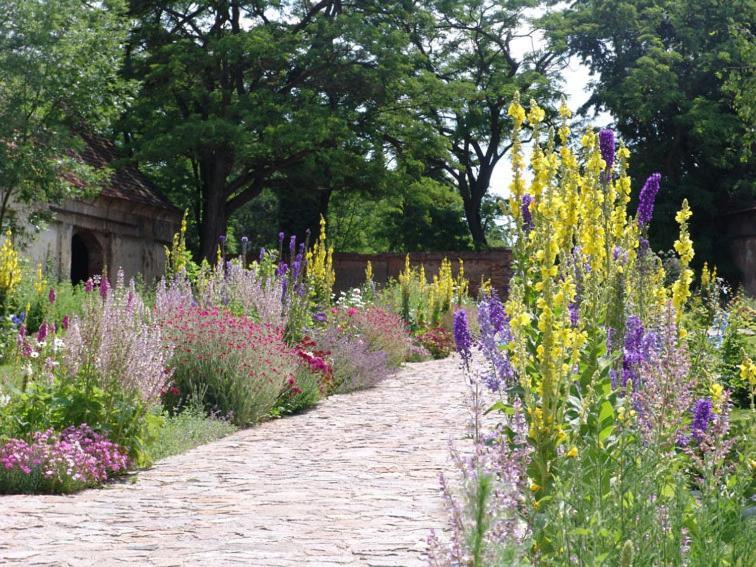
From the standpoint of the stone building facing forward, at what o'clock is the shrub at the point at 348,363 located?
The shrub is roughly at 1 o'clock from the stone building.

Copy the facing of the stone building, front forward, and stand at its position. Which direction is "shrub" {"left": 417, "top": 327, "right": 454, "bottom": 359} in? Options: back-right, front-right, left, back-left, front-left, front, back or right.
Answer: front

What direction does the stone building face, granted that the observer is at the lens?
facing the viewer and to the right of the viewer

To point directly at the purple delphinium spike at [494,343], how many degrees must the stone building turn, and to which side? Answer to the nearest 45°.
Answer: approximately 45° to its right

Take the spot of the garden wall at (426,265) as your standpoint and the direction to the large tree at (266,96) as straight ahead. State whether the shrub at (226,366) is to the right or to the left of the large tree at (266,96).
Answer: left

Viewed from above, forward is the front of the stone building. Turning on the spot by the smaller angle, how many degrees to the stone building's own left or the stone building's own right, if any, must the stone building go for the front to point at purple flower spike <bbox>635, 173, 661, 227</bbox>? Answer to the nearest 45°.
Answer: approximately 45° to the stone building's own right

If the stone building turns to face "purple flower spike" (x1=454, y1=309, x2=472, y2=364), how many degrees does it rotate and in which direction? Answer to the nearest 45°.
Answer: approximately 45° to its right

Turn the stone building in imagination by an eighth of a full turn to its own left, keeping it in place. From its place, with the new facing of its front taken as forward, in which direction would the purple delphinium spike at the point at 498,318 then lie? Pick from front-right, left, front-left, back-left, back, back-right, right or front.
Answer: right

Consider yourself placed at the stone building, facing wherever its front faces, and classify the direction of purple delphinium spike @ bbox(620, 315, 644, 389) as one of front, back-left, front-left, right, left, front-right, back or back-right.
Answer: front-right

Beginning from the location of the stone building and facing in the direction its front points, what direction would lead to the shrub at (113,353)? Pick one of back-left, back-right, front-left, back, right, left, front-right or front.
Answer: front-right

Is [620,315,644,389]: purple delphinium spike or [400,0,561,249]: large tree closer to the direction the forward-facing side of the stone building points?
the purple delphinium spike

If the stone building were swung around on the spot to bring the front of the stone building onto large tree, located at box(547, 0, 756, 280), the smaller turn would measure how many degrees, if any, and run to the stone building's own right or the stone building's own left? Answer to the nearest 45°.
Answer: approximately 45° to the stone building's own left

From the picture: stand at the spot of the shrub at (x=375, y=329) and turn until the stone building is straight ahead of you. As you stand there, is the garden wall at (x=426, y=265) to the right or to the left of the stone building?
right
